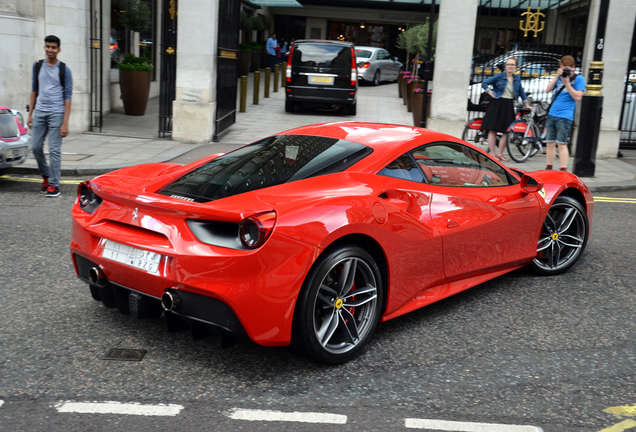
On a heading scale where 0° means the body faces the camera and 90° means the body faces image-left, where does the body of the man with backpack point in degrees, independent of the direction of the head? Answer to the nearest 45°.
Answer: approximately 0°

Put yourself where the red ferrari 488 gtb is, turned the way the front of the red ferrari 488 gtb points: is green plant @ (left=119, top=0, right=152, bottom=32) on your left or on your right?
on your left

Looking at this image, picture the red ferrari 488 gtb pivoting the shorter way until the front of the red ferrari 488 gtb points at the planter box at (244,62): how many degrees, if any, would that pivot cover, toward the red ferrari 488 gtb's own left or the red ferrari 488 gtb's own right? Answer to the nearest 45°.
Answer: approximately 45° to the red ferrari 488 gtb's own left

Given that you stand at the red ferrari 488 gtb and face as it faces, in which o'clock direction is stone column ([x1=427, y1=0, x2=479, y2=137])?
The stone column is roughly at 11 o'clock from the red ferrari 488 gtb.

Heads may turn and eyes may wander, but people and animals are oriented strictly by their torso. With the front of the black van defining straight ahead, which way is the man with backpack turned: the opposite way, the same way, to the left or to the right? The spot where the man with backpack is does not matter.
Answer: the opposite way

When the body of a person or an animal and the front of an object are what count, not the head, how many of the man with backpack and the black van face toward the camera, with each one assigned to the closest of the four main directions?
1

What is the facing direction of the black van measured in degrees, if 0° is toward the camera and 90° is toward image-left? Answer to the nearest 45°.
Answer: approximately 180°

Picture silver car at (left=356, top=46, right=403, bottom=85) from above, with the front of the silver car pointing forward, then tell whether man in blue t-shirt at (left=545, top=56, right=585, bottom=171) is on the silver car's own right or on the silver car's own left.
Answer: on the silver car's own right

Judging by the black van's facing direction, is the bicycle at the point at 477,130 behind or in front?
behind

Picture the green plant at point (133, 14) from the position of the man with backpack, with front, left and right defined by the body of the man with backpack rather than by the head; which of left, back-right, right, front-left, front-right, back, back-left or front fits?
back

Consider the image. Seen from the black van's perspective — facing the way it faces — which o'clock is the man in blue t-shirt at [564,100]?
The man in blue t-shirt is roughly at 5 o'clock from the black van.

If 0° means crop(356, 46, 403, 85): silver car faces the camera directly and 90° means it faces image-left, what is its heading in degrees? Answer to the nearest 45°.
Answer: approximately 225°

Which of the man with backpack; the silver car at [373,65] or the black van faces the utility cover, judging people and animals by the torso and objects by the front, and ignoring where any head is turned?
the man with backpack

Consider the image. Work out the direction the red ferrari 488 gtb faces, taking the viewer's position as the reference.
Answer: facing away from the viewer and to the right of the viewer
